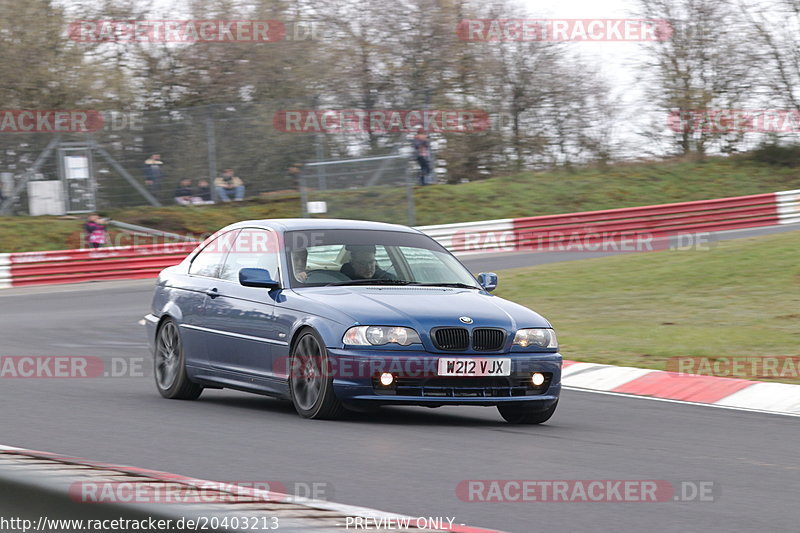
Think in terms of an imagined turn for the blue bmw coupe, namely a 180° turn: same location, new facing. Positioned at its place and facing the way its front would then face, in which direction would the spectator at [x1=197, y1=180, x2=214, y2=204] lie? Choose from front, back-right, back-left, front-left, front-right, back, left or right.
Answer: front-right

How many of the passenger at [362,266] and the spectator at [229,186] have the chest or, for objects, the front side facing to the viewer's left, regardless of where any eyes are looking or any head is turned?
0

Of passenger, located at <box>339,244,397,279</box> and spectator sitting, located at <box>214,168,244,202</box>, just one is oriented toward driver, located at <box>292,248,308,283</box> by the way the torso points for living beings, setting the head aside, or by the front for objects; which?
the spectator sitting

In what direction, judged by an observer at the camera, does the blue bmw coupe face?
facing the viewer and to the right of the viewer

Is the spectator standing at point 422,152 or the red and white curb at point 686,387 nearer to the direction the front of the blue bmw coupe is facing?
the red and white curb

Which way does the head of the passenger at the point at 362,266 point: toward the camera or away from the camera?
toward the camera

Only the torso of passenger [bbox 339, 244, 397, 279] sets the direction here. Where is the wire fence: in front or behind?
behind

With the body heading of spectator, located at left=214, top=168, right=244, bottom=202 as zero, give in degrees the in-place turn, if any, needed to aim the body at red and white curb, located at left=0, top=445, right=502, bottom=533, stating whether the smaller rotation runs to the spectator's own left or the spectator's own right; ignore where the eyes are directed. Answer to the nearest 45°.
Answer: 0° — they already face it

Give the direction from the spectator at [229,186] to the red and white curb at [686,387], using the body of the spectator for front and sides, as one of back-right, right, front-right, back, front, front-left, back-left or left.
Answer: front

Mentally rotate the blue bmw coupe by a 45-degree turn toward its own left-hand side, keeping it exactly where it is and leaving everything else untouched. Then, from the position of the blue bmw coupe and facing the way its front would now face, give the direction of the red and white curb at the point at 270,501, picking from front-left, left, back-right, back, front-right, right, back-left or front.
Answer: right

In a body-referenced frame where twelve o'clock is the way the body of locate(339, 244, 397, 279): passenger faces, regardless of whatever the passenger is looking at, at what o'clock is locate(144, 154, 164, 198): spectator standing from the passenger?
The spectator standing is roughly at 7 o'clock from the passenger.

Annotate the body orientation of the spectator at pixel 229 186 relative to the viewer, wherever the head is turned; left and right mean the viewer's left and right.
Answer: facing the viewer

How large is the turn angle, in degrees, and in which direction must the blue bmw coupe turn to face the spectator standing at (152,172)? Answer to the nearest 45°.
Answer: approximately 135° to its left
